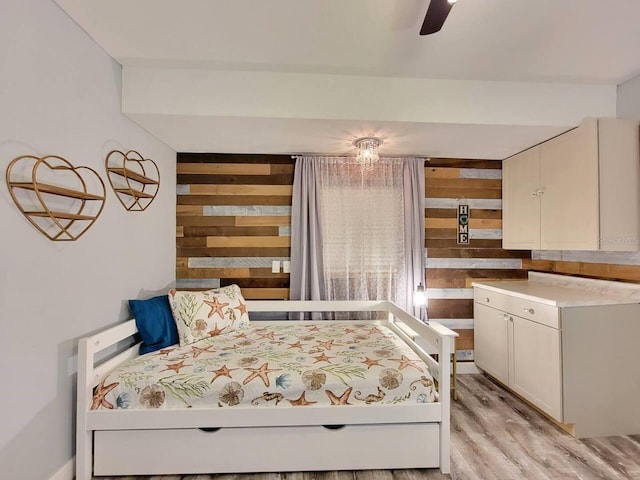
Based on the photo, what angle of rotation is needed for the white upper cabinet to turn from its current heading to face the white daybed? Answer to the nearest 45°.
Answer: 0° — it already faces it

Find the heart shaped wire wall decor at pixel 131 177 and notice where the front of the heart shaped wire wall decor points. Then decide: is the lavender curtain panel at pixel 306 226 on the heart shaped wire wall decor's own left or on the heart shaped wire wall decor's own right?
on the heart shaped wire wall decor's own left

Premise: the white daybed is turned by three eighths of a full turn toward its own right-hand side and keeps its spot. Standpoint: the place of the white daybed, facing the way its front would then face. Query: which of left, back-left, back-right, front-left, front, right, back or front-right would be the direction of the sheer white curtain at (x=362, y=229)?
right

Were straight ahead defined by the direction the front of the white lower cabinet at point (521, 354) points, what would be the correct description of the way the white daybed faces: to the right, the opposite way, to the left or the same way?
to the left

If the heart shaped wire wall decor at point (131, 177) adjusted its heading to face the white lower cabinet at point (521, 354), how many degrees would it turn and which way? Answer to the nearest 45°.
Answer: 0° — it already faces it

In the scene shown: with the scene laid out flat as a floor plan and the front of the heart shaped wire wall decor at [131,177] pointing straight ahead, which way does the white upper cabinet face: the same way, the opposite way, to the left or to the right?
the opposite way

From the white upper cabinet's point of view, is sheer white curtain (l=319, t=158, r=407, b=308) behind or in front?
in front

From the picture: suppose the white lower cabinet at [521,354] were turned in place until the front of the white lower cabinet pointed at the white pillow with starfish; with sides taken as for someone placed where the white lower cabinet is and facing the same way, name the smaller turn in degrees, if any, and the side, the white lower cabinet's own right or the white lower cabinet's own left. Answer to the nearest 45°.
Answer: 0° — it already faces it

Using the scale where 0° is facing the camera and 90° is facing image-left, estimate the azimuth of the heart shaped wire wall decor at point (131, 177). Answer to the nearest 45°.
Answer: approximately 315°

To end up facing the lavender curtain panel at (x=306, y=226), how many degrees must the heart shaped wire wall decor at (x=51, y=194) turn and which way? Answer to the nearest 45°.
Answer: approximately 45° to its left

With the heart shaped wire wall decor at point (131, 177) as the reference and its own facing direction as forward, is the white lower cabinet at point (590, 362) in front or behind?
in front

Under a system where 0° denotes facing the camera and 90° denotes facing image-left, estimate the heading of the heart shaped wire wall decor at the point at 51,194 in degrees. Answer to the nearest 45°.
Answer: approximately 315°

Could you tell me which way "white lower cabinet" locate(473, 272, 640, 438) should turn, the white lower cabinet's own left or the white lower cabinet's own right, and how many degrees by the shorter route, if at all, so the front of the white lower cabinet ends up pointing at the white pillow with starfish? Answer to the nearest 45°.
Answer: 0° — it already faces it
